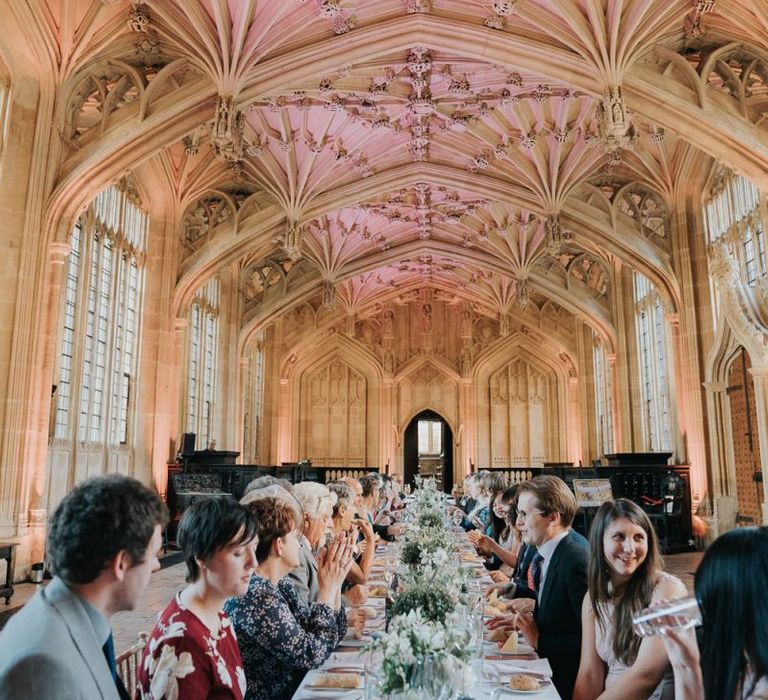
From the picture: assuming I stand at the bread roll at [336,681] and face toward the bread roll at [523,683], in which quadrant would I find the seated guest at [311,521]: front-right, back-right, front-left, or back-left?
back-left

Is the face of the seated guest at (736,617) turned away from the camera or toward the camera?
away from the camera

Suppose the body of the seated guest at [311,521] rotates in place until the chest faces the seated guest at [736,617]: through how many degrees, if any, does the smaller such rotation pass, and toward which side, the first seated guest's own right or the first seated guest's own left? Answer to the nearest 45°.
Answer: approximately 90° to the first seated guest's own right

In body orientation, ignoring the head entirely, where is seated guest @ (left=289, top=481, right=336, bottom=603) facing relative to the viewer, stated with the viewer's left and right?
facing to the right of the viewer

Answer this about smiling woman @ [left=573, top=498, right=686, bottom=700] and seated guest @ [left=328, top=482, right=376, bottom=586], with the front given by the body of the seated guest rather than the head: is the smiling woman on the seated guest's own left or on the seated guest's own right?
on the seated guest's own right

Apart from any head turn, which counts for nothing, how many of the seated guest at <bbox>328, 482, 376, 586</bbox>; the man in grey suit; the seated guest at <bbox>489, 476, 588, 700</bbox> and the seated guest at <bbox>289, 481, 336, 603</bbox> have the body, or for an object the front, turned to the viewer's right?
3

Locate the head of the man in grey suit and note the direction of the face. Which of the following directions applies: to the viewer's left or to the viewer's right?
to the viewer's right

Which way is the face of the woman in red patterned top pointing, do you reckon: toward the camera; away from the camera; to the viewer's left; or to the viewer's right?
to the viewer's right

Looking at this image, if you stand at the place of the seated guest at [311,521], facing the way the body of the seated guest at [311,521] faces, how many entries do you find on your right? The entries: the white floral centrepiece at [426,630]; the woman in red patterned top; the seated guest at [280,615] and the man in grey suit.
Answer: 4

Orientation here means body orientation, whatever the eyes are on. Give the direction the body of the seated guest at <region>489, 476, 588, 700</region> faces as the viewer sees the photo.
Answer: to the viewer's left

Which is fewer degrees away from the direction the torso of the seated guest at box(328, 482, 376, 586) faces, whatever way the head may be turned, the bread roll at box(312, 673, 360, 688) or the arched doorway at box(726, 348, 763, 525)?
the arched doorway

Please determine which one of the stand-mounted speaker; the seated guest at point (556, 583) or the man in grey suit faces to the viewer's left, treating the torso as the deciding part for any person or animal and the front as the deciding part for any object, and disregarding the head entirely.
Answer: the seated guest

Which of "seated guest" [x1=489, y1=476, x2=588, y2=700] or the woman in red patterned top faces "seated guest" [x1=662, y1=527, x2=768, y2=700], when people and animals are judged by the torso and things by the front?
the woman in red patterned top

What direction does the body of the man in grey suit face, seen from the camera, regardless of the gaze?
to the viewer's right
